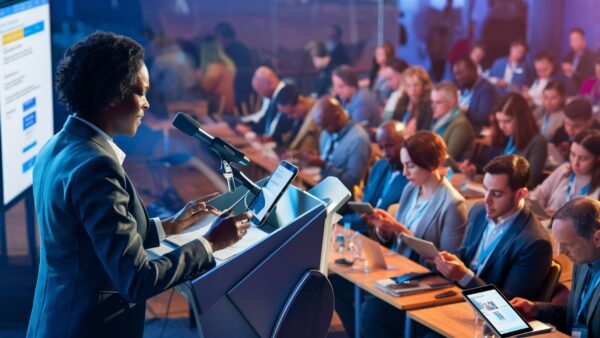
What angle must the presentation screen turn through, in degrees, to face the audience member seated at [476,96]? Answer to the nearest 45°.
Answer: approximately 90° to its left

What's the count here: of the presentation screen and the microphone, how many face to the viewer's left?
1

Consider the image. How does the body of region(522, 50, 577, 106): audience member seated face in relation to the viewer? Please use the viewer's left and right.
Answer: facing the viewer and to the left of the viewer

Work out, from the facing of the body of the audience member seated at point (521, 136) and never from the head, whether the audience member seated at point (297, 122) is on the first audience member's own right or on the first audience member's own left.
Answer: on the first audience member's own right

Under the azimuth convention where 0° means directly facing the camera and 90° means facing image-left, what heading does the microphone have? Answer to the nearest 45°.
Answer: approximately 90°

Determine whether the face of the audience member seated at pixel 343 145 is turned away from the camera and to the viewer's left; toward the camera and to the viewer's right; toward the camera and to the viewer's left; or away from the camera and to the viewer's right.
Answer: toward the camera and to the viewer's left

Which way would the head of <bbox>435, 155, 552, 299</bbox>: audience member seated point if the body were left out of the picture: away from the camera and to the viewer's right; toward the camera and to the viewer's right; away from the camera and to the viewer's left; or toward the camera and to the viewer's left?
toward the camera and to the viewer's left

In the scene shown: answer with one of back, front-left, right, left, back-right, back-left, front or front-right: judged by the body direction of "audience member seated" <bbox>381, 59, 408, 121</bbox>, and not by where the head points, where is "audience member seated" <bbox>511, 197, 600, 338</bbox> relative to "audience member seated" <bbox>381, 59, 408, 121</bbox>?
front-left

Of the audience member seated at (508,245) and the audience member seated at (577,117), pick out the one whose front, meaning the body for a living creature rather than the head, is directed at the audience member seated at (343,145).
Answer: the audience member seated at (577,117)

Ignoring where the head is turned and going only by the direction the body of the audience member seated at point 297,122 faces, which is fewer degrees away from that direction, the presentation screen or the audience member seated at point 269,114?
the presentation screen

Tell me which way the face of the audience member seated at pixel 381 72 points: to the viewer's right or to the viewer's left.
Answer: to the viewer's left
